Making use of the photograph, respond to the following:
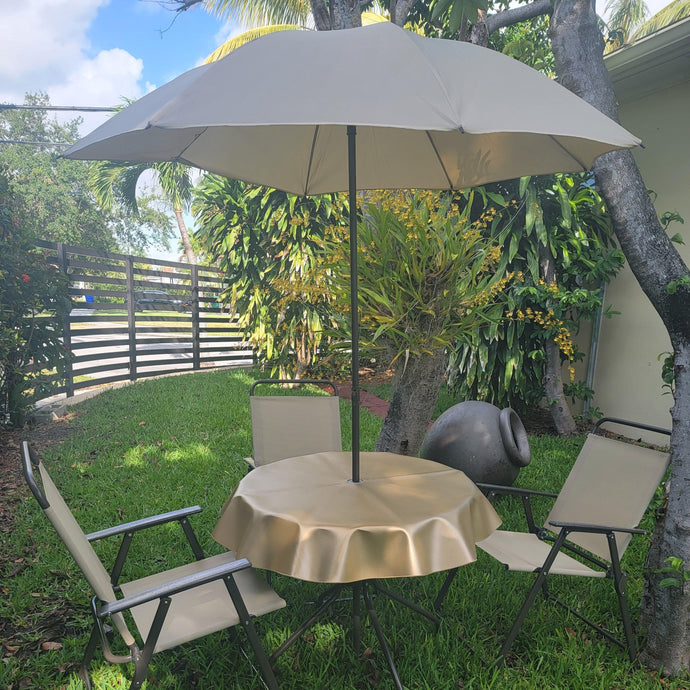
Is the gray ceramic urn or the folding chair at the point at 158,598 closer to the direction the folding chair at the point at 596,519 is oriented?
the folding chair

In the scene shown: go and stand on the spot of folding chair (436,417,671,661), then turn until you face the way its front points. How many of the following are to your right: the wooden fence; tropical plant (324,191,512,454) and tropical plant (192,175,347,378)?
3

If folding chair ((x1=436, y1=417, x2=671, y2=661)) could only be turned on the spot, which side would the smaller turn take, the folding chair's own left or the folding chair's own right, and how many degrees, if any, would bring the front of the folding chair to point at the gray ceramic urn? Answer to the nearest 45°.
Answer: approximately 90° to the folding chair's own right

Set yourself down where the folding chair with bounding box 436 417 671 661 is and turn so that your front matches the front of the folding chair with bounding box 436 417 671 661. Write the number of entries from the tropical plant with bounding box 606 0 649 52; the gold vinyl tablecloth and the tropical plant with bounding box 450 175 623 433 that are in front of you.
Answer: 1

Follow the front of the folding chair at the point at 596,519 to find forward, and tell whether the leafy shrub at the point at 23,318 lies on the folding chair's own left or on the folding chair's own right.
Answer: on the folding chair's own right

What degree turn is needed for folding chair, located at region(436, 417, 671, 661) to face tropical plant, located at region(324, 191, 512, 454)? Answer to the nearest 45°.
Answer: approximately 90° to its right

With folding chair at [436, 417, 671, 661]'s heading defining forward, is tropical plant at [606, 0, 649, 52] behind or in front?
behind

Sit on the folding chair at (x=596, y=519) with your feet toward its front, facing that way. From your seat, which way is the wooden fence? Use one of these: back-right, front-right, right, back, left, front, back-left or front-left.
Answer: right

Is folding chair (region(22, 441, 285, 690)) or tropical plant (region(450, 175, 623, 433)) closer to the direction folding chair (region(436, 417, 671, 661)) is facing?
the folding chair

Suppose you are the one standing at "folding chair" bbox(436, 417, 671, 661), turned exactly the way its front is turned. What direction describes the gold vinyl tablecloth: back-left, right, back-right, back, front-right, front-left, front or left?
front

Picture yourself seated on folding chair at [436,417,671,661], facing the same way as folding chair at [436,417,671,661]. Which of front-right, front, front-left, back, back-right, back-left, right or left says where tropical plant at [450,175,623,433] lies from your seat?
back-right

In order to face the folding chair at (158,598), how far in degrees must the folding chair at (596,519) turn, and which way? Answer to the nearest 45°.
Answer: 0° — it already faces it

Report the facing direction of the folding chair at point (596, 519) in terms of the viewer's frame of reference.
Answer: facing the viewer and to the left of the viewer

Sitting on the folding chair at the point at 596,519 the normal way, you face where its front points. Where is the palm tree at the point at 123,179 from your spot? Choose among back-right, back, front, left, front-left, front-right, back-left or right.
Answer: right

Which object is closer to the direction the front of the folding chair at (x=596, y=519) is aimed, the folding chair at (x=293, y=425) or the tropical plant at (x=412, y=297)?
the folding chair
